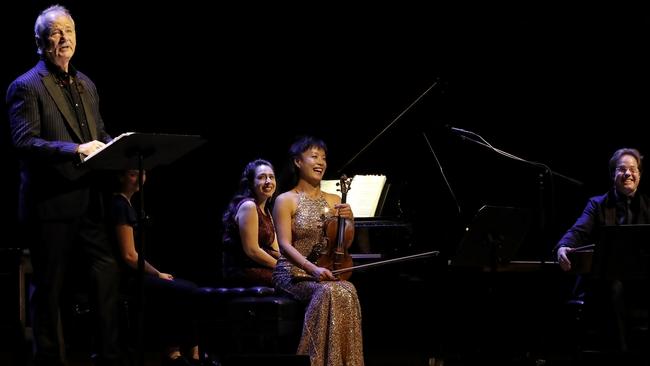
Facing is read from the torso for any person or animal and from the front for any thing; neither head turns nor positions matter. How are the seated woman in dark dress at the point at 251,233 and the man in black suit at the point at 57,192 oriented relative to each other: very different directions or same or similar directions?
same or similar directions

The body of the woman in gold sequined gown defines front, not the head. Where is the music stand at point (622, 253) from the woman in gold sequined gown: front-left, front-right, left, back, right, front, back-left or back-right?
front-left

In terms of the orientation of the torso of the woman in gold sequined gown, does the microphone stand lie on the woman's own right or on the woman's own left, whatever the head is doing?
on the woman's own left

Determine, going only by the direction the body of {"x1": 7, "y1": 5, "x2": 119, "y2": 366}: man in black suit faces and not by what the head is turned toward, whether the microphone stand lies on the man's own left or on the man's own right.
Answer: on the man's own left

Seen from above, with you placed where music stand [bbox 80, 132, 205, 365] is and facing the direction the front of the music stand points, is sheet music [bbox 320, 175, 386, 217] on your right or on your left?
on your right

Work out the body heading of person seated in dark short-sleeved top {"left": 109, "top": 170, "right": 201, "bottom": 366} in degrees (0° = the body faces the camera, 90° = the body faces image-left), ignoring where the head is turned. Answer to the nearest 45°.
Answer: approximately 270°

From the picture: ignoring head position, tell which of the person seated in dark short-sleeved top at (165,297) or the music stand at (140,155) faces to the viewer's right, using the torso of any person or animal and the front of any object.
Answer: the person seated in dark short-sleeved top

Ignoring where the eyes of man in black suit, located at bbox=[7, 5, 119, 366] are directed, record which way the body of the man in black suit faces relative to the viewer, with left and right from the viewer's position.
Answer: facing the viewer and to the right of the viewer
